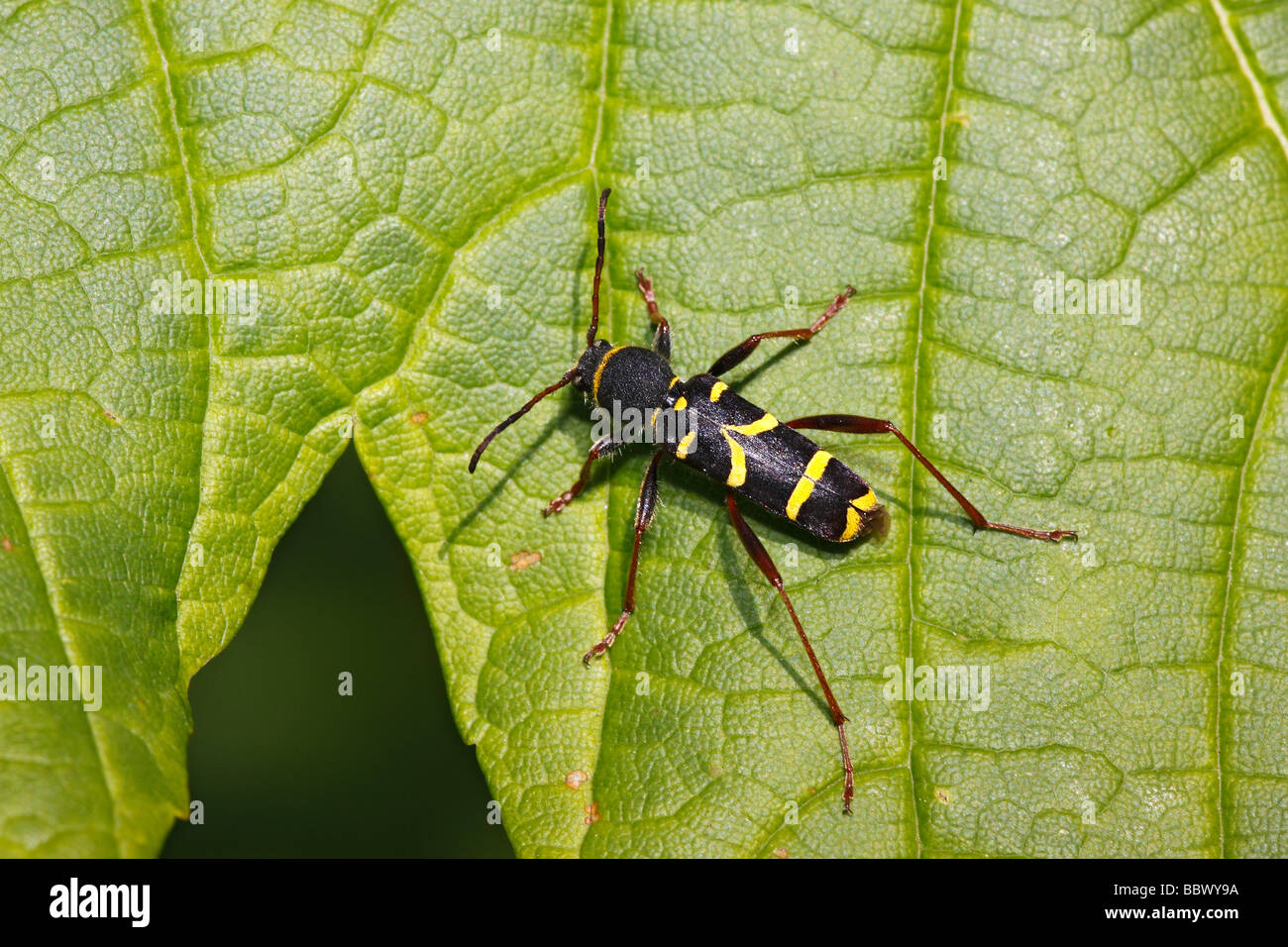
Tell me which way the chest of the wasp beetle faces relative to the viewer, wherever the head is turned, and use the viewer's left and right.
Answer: facing away from the viewer and to the left of the viewer
